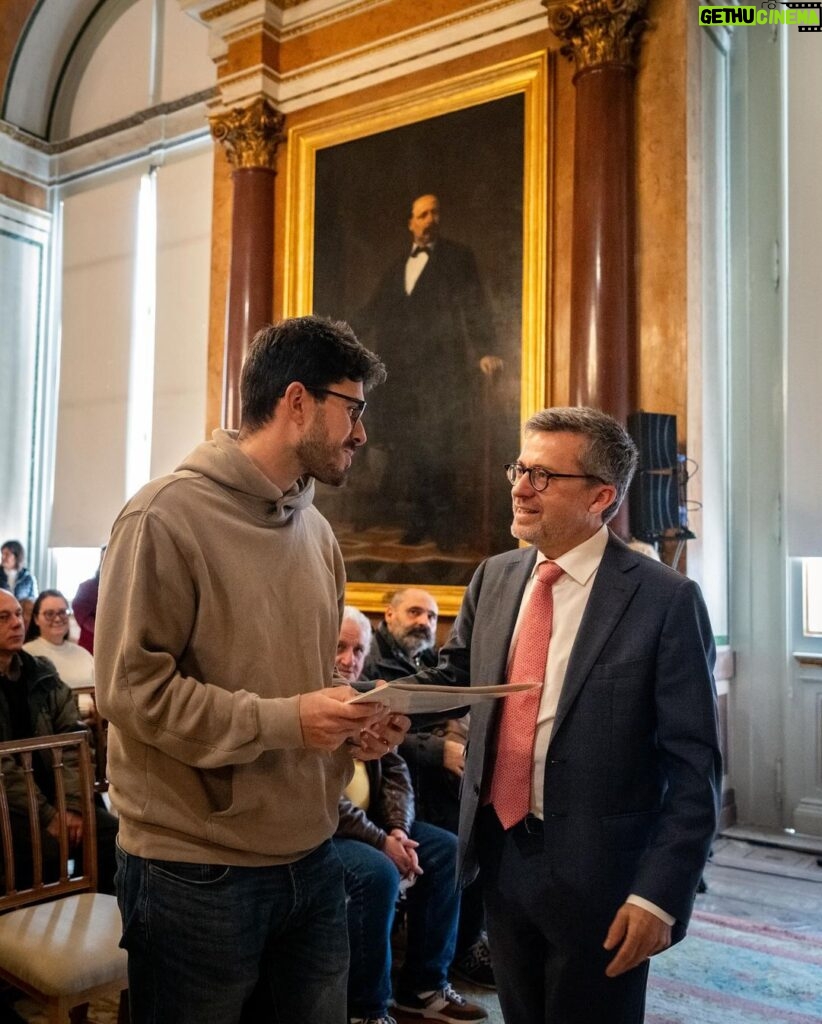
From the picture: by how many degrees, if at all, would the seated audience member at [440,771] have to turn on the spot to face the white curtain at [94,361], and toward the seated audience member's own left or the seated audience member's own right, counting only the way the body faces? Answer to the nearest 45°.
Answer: approximately 180°

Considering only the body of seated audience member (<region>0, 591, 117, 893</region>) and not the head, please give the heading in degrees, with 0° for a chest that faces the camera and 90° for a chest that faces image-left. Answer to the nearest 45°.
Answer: approximately 315°

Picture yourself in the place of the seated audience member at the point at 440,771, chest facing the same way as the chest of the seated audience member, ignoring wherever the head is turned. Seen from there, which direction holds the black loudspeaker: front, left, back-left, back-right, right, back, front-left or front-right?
left

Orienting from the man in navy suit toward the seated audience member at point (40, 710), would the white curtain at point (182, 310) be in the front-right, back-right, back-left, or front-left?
front-right

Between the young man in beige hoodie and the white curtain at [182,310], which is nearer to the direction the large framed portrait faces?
the young man in beige hoodie

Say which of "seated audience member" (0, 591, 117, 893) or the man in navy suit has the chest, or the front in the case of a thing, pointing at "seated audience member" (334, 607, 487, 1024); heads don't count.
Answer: "seated audience member" (0, 591, 117, 893)

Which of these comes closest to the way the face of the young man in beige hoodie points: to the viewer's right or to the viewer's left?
to the viewer's right

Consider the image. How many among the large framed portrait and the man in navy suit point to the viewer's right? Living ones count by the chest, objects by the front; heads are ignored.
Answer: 0

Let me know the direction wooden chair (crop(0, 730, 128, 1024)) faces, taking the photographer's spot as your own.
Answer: facing the viewer and to the right of the viewer

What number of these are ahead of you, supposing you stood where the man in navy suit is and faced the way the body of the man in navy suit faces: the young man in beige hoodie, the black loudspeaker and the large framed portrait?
1

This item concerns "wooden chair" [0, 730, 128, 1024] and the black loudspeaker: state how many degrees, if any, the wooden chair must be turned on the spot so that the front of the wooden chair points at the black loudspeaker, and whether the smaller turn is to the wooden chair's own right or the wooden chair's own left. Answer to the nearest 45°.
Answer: approximately 90° to the wooden chair's own left

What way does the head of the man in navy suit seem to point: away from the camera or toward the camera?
toward the camera

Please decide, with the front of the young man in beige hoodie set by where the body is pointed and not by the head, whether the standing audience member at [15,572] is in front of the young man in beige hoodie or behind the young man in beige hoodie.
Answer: behind
